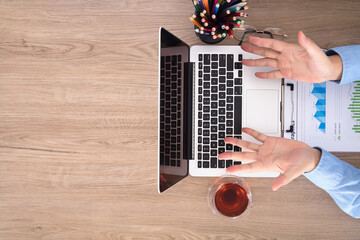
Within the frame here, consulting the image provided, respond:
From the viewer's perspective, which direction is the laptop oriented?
to the viewer's right
